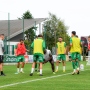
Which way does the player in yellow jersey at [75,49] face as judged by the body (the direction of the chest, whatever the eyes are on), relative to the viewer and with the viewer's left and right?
facing away from the viewer and to the left of the viewer
